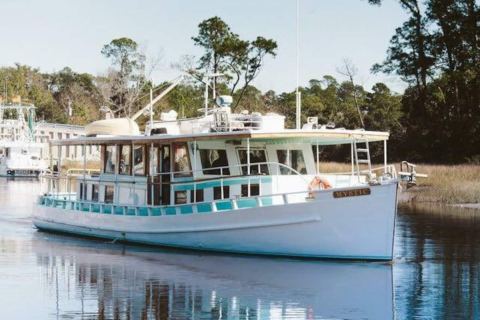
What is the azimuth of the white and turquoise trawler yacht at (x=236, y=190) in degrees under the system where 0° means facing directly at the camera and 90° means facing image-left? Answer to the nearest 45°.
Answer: approximately 315°
